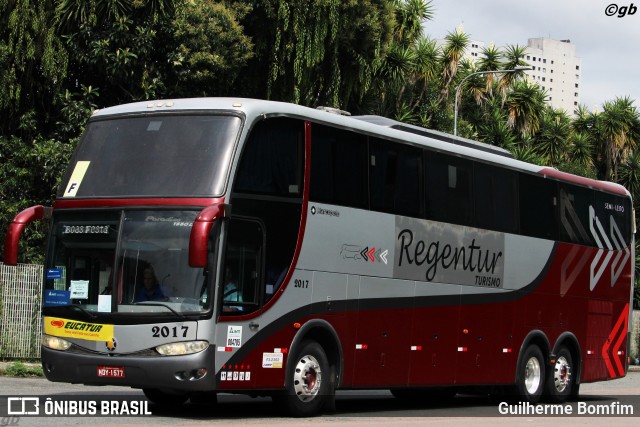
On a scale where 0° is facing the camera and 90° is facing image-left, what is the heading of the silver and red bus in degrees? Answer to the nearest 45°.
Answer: approximately 45°

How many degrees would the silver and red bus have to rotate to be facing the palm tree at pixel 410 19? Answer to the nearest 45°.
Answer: approximately 135° to its right

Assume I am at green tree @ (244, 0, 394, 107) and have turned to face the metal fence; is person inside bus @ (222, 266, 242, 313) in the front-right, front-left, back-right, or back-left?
front-left

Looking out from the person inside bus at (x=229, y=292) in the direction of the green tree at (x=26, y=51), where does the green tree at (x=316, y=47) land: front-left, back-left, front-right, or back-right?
front-right

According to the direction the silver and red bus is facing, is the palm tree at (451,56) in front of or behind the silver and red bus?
behind

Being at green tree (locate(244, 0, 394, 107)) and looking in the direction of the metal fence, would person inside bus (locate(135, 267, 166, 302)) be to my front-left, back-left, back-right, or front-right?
front-left

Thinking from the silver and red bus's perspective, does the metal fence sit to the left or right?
on its right

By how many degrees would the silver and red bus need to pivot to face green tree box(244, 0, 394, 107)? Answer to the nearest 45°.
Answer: approximately 135° to its right

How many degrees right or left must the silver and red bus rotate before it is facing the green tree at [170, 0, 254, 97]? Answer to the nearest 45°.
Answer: approximately 135° to its right
